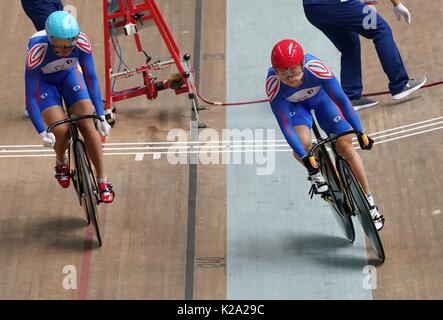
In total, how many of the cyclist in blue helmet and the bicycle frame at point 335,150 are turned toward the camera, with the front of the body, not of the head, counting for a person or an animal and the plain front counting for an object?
2

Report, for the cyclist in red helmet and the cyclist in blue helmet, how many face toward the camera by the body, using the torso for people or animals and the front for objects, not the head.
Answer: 2

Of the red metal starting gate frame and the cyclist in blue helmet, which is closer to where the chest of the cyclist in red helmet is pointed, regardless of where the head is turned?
the cyclist in blue helmet

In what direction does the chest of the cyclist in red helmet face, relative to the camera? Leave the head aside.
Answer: toward the camera

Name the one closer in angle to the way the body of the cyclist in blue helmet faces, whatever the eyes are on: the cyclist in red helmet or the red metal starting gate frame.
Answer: the cyclist in red helmet

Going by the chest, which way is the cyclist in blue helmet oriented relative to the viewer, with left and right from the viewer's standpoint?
facing the viewer

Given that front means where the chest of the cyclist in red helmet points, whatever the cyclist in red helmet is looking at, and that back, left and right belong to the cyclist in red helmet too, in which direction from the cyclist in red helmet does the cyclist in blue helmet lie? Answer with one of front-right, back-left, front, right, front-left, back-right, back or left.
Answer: right

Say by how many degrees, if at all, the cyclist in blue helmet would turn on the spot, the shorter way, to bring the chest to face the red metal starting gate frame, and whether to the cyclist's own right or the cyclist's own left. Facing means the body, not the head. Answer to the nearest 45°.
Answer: approximately 135° to the cyclist's own left

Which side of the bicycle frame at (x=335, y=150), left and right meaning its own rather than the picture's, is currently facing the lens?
front

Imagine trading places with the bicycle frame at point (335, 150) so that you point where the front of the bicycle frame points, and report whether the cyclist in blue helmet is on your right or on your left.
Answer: on your right

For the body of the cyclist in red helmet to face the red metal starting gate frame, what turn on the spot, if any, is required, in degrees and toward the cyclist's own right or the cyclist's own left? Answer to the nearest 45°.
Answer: approximately 135° to the cyclist's own right
